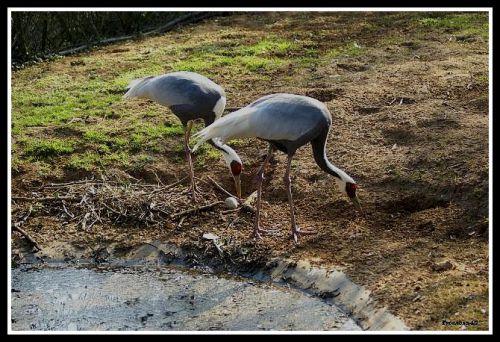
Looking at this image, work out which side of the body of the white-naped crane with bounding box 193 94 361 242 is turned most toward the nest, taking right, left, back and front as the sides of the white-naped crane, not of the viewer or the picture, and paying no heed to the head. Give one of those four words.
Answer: back

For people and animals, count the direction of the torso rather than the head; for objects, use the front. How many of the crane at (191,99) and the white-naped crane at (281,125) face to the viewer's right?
2

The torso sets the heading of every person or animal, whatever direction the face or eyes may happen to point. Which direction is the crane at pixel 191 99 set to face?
to the viewer's right

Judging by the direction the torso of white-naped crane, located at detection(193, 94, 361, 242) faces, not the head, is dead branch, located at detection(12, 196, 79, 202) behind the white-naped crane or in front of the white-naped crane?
behind

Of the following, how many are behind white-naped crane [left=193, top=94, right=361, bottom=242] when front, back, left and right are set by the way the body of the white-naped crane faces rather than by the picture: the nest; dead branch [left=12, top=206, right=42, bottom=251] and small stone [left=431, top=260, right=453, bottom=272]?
2

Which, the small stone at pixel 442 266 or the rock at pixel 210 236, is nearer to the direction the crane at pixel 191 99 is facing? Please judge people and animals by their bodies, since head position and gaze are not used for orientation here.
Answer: the small stone

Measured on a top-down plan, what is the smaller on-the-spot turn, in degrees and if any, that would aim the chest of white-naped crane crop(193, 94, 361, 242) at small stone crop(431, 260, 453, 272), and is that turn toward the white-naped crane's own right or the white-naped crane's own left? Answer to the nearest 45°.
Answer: approximately 45° to the white-naped crane's own right

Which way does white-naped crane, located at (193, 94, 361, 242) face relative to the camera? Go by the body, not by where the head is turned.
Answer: to the viewer's right
